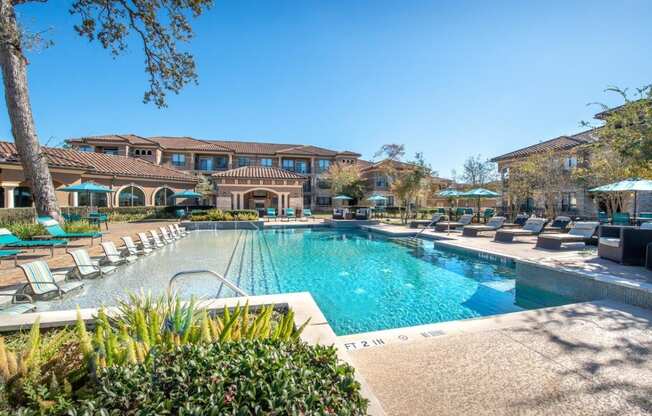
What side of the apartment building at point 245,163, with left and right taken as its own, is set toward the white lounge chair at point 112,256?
front

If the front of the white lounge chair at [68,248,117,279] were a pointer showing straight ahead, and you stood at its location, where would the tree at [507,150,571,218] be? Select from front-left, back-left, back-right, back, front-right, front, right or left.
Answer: front

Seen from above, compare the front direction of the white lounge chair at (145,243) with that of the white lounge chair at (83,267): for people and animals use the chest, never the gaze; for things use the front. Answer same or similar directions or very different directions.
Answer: same or similar directions

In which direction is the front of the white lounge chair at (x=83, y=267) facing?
to the viewer's right

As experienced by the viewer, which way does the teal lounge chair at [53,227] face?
facing to the right of the viewer

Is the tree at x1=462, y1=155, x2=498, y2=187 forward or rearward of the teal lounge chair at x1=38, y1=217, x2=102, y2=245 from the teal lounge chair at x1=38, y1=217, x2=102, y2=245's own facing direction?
forward

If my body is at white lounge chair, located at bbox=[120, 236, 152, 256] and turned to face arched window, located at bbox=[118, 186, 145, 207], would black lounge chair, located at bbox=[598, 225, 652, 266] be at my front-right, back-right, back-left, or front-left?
back-right

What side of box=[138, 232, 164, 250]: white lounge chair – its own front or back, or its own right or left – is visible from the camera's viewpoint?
right

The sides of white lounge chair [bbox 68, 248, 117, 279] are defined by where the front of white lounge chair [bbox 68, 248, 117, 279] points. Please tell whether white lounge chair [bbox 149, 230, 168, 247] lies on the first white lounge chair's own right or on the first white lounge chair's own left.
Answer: on the first white lounge chair's own left

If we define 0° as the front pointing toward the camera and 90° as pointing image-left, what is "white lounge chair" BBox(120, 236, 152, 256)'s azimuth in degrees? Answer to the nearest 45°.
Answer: approximately 270°

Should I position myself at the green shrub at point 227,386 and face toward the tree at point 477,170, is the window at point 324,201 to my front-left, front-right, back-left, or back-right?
front-left

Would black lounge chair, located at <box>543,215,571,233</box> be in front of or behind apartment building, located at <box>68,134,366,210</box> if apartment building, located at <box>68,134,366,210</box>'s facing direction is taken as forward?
in front

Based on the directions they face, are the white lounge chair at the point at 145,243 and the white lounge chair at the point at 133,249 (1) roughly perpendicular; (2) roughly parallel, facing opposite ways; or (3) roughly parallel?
roughly parallel

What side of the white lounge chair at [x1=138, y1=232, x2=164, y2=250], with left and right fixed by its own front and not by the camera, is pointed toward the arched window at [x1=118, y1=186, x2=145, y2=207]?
left

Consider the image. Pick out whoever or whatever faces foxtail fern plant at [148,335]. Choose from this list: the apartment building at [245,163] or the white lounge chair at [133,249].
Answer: the apartment building

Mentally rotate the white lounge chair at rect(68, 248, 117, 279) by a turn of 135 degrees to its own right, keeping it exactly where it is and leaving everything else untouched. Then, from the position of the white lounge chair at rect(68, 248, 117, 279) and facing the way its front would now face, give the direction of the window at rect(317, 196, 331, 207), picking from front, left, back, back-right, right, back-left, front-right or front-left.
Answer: back

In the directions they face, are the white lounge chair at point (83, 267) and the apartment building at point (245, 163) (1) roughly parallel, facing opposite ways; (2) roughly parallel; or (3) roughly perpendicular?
roughly perpendicular

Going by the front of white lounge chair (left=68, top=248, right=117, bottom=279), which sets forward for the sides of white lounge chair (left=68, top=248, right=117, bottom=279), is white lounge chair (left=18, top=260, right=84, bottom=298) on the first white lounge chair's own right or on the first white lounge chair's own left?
on the first white lounge chair's own right

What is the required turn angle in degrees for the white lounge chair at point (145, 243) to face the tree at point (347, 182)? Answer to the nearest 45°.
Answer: approximately 45° to its left

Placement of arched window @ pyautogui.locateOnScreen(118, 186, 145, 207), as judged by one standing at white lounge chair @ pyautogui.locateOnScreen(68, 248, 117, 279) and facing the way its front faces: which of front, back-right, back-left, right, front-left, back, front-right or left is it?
left
